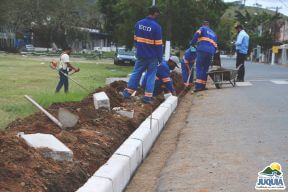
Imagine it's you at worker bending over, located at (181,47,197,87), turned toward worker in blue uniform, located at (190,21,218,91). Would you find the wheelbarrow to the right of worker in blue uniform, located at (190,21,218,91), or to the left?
left

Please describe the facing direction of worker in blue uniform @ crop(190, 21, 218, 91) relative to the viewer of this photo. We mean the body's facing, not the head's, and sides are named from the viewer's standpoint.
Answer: facing away from the viewer and to the left of the viewer

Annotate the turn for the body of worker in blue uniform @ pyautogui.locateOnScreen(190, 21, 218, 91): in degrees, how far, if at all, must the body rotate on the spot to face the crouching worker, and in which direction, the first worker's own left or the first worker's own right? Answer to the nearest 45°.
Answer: approximately 135° to the first worker's own left

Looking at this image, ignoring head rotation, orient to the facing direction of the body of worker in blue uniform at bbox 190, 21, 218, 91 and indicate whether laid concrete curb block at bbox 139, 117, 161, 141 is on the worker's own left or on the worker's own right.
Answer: on the worker's own left

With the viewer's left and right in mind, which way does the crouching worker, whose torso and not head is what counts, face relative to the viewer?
facing to the right of the viewer

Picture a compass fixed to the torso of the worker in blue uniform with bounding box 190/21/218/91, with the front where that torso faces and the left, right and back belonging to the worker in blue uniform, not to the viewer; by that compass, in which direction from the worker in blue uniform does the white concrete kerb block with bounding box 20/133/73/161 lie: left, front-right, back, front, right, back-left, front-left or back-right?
back-left

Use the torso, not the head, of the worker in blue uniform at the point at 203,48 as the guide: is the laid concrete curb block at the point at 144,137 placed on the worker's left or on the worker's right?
on the worker's left
